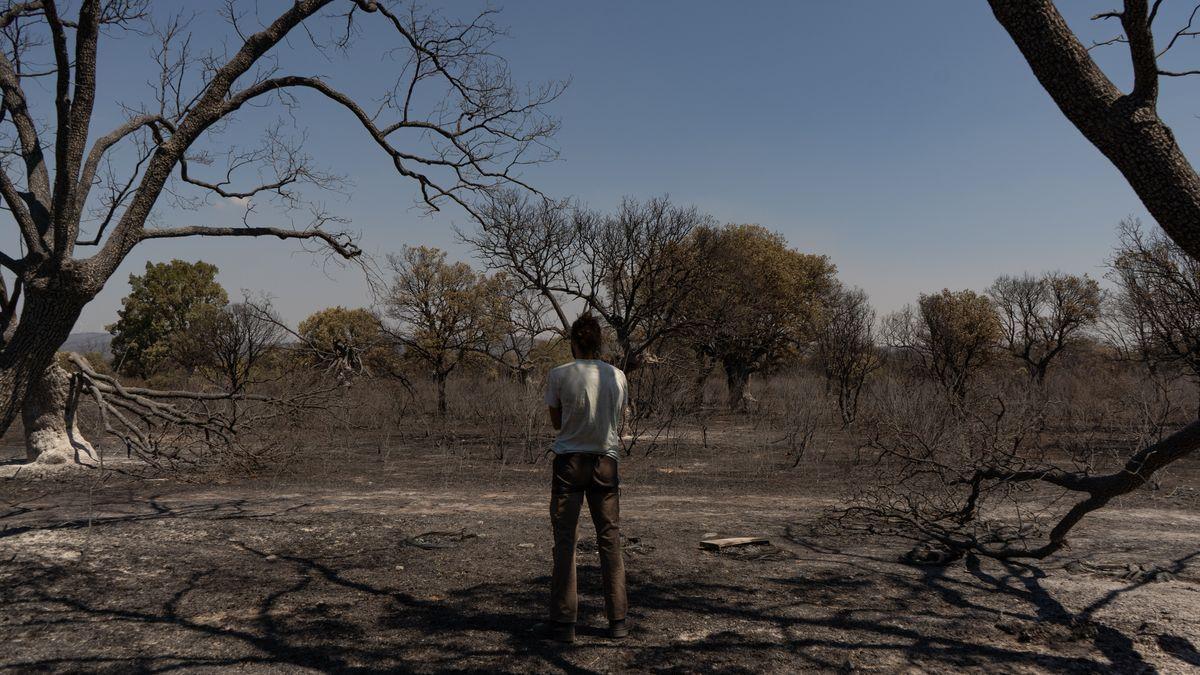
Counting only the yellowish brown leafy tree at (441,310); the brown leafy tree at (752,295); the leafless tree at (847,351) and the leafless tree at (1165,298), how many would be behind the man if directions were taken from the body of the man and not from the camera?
0

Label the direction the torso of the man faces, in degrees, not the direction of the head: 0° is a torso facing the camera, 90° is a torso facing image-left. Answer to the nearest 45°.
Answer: approximately 180°

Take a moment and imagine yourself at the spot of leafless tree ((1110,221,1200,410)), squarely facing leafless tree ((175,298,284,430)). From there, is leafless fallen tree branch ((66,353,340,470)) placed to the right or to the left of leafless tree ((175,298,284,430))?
left

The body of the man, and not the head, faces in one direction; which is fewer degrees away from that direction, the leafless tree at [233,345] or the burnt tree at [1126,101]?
the leafless tree

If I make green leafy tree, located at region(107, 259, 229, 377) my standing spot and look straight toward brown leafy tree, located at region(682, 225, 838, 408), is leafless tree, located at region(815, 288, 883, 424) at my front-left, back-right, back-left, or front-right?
front-right

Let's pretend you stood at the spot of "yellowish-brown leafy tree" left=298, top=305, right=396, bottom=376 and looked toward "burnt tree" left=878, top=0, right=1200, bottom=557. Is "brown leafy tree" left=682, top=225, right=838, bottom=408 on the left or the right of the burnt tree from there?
left

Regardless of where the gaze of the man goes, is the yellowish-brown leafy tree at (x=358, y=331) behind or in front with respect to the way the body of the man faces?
in front

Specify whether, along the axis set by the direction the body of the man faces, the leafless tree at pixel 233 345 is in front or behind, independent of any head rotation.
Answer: in front

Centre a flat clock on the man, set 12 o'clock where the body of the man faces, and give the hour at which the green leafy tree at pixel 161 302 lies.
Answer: The green leafy tree is roughly at 11 o'clock from the man.

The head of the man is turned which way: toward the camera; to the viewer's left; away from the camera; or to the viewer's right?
away from the camera

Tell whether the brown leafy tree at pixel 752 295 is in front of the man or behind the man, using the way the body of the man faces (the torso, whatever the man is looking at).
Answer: in front

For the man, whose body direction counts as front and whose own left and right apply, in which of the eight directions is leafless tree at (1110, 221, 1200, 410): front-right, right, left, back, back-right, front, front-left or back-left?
front-right

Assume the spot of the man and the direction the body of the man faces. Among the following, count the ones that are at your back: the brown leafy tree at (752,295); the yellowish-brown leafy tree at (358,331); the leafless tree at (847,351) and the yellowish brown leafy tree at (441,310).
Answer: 0

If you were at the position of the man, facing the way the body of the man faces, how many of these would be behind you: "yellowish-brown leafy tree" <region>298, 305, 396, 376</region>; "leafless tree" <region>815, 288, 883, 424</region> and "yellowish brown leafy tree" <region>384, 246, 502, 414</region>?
0
